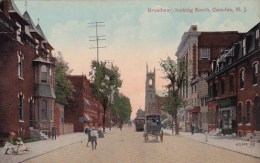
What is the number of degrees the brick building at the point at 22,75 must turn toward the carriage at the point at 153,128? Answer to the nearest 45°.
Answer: approximately 90° to its left

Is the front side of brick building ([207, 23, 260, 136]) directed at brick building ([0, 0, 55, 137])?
yes

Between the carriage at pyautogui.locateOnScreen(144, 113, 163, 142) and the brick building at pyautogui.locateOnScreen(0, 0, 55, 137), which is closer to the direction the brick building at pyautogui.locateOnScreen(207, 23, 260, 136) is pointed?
the brick building

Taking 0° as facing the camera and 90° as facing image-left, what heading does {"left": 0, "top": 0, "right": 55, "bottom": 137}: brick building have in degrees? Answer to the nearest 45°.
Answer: approximately 315°
